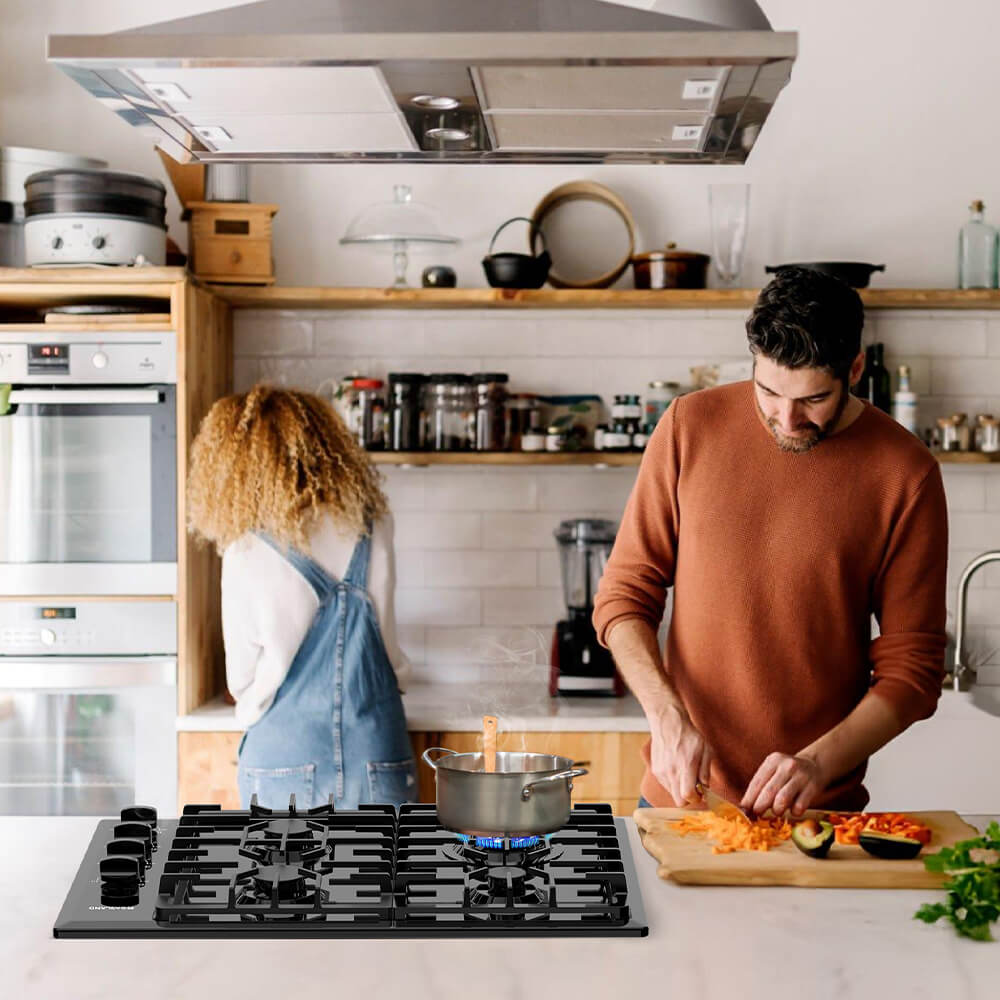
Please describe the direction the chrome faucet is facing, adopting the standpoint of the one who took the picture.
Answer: facing to the right of the viewer

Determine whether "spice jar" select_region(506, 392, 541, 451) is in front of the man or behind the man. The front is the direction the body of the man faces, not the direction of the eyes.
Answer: behind

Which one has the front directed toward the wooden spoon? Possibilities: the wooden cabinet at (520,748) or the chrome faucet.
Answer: the wooden cabinet

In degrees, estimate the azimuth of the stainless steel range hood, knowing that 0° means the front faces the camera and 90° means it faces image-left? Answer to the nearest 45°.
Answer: approximately 0°
